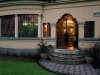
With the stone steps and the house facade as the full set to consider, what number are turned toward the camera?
2

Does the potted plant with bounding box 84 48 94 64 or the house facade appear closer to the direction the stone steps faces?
the potted plant

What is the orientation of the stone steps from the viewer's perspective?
toward the camera

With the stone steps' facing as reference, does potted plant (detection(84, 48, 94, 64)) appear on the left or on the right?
on its left

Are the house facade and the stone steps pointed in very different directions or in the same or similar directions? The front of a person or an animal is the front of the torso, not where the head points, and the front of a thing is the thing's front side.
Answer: same or similar directions
